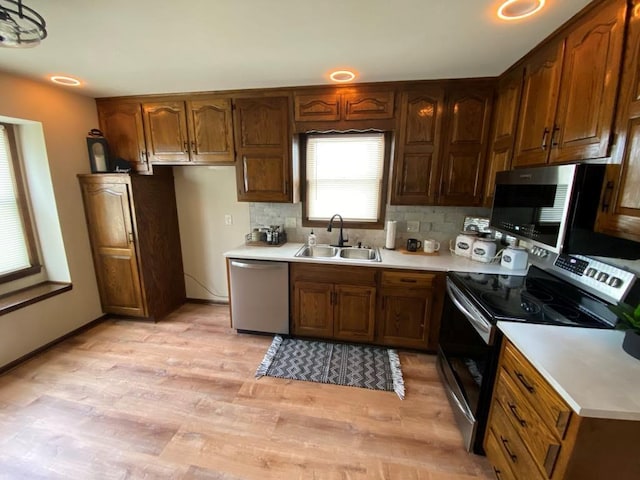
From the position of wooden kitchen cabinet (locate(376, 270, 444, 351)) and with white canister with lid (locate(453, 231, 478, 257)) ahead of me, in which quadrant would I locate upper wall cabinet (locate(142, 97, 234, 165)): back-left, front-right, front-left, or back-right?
back-left

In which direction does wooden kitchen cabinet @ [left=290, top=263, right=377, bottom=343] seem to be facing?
toward the camera

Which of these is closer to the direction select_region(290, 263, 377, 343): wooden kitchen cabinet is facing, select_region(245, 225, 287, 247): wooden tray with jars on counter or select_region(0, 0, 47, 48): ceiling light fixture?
the ceiling light fixture

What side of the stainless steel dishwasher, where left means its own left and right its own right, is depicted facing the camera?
front

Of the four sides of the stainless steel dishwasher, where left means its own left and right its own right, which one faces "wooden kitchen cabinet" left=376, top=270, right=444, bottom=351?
left

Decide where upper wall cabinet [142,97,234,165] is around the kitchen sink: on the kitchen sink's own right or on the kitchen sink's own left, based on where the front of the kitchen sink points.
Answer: on the kitchen sink's own right

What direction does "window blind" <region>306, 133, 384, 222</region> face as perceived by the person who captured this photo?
facing the viewer

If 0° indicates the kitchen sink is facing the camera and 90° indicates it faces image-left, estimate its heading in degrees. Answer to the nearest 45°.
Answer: approximately 0°

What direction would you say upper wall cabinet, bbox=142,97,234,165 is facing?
toward the camera
